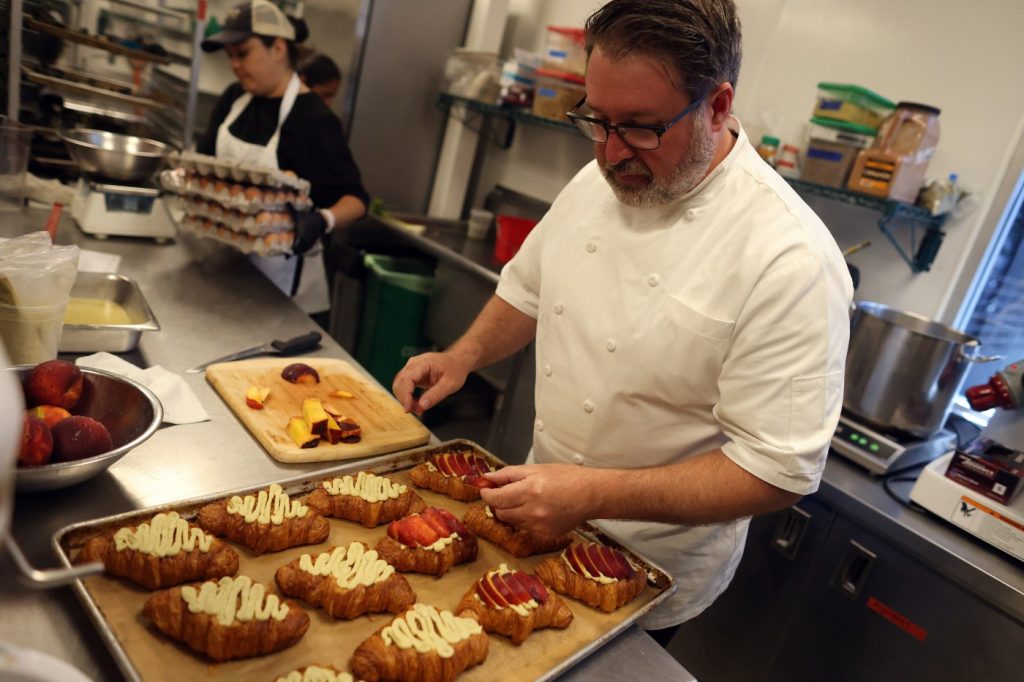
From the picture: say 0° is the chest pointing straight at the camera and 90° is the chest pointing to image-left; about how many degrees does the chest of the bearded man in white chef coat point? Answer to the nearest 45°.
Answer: approximately 45°

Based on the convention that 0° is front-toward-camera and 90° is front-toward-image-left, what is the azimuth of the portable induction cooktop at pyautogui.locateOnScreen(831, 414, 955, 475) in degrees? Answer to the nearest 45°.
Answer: approximately 45°

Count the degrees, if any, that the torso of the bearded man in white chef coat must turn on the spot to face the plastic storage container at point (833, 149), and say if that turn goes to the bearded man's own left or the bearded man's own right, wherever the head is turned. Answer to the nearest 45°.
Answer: approximately 135° to the bearded man's own right

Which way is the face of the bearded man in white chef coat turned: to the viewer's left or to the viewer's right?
to the viewer's left

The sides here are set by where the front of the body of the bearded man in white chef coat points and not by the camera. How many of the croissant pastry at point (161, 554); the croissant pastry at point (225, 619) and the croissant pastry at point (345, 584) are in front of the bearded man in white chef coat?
3

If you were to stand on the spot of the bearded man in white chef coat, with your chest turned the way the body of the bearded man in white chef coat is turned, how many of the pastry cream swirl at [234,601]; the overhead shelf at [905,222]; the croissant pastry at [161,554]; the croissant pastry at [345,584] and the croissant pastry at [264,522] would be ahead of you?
4
